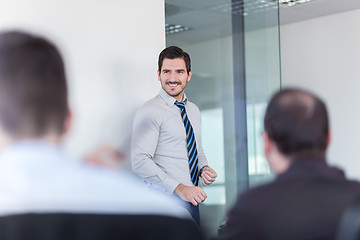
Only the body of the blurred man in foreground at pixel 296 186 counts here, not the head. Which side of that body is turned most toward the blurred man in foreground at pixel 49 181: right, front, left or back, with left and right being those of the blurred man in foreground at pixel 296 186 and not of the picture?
left

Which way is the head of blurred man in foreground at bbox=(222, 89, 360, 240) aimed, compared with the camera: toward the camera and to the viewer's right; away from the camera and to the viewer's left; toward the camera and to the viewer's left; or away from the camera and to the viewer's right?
away from the camera and to the viewer's left

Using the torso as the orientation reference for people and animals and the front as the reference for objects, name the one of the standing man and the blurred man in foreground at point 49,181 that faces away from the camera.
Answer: the blurred man in foreground

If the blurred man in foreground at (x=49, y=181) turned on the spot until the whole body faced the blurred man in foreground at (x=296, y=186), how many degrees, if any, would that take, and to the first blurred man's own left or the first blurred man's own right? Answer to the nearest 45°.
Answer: approximately 45° to the first blurred man's own right

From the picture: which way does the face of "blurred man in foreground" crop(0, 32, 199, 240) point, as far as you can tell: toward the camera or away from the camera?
away from the camera

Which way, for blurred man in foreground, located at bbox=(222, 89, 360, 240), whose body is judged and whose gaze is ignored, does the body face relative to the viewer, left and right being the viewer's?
facing away from the viewer and to the left of the viewer

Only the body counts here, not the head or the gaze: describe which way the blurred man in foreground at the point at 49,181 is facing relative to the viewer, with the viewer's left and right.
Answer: facing away from the viewer

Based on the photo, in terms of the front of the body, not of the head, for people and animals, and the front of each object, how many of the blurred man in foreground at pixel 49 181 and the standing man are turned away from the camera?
1

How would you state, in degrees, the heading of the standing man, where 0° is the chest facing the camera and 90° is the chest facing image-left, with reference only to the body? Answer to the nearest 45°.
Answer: approximately 315°
